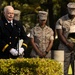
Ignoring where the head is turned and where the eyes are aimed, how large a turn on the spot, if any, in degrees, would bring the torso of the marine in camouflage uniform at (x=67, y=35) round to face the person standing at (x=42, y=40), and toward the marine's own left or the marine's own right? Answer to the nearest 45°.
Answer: approximately 135° to the marine's own right

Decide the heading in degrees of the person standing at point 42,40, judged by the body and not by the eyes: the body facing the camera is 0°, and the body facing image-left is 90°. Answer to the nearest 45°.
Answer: approximately 0°

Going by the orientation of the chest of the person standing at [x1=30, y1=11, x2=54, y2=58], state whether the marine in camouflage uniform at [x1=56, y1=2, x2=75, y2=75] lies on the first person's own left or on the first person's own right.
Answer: on the first person's own left

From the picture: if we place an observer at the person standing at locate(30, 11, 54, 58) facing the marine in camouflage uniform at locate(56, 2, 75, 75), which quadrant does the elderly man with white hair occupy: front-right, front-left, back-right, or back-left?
back-right
